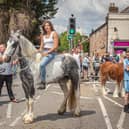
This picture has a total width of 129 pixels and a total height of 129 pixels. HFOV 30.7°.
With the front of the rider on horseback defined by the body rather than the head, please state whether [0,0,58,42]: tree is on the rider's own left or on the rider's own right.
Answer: on the rider's own right

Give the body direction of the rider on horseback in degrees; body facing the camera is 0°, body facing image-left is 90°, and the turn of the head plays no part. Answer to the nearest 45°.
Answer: approximately 45°

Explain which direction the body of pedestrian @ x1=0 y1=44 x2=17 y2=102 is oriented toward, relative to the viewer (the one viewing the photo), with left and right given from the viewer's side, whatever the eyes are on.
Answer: facing the viewer and to the right of the viewer

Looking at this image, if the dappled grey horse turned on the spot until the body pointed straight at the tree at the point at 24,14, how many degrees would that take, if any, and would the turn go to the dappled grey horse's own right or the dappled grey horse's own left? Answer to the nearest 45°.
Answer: approximately 135° to the dappled grey horse's own right

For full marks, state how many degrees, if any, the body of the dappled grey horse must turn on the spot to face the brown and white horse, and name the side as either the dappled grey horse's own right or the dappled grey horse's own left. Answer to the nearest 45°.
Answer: approximately 180°
